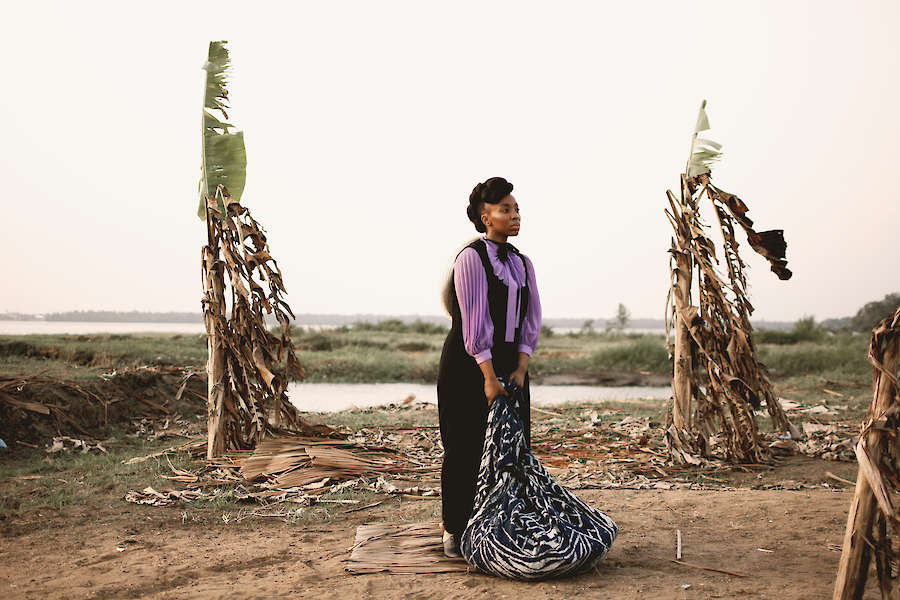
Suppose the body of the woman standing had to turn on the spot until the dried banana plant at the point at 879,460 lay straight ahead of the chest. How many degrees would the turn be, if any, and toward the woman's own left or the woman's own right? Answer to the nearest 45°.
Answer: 0° — they already face it

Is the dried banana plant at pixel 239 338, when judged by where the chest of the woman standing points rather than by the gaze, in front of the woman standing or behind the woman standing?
behind

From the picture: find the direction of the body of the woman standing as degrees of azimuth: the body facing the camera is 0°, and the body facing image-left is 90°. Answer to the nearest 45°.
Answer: approximately 315°

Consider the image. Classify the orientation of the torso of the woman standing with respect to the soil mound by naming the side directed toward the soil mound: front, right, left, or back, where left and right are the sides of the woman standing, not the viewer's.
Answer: back

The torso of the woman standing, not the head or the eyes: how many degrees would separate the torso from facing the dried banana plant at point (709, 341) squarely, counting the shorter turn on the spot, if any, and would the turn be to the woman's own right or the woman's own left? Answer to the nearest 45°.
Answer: approximately 90° to the woman's own left

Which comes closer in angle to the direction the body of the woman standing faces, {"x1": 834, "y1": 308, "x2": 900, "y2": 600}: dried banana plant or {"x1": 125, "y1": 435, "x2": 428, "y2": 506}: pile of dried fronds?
the dried banana plant

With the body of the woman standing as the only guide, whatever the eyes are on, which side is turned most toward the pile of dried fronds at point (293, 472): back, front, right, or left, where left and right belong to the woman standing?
back
